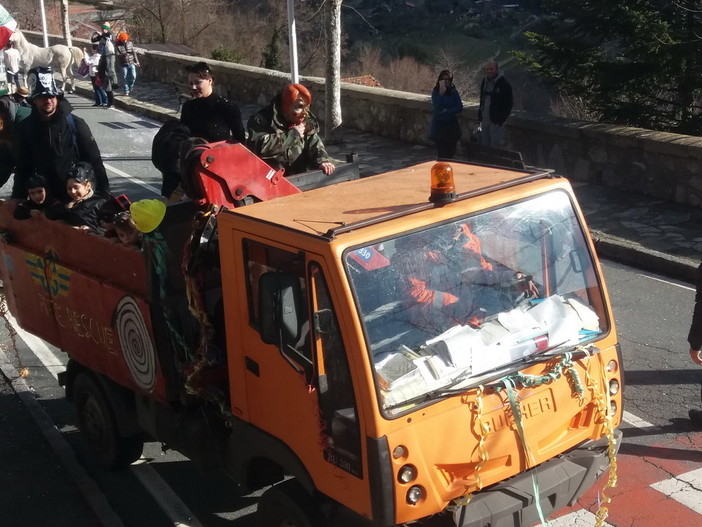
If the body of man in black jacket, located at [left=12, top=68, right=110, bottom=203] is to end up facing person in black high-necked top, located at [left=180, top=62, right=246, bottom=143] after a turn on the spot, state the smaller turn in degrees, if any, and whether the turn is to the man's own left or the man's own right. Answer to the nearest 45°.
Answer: approximately 90° to the man's own left

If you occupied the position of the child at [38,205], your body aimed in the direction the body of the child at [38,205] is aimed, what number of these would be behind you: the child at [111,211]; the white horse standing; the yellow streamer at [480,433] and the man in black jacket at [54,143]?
2

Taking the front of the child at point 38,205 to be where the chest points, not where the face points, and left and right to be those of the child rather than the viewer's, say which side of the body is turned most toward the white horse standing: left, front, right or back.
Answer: back

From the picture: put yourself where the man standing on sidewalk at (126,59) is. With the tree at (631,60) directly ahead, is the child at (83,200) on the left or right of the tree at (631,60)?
right

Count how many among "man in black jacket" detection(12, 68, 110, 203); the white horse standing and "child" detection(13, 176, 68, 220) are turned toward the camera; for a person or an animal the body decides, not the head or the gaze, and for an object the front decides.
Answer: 2

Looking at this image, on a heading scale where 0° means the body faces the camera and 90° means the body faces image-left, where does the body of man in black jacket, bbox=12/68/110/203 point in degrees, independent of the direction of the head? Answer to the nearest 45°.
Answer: approximately 0°

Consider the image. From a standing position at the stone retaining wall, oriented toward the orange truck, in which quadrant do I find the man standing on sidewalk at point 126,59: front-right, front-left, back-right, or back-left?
back-right
